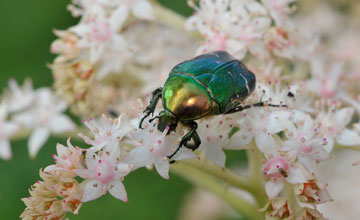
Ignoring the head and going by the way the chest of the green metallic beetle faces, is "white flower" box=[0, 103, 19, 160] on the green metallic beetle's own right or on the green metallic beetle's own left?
on the green metallic beetle's own right

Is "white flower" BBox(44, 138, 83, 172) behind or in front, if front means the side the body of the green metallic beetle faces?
in front

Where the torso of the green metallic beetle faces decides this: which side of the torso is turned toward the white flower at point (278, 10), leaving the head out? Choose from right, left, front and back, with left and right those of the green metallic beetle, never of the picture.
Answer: back

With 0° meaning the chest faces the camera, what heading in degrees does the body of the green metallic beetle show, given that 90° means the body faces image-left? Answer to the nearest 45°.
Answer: approximately 45°

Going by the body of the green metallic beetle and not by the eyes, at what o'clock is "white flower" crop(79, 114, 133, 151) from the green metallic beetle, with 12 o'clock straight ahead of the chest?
The white flower is roughly at 1 o'clock from the green metallic beetle.

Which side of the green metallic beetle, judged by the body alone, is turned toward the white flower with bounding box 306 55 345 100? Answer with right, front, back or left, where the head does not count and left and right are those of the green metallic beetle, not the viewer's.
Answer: back

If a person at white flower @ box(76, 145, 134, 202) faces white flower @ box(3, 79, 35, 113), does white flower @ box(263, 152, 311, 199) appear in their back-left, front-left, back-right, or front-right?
back-right
